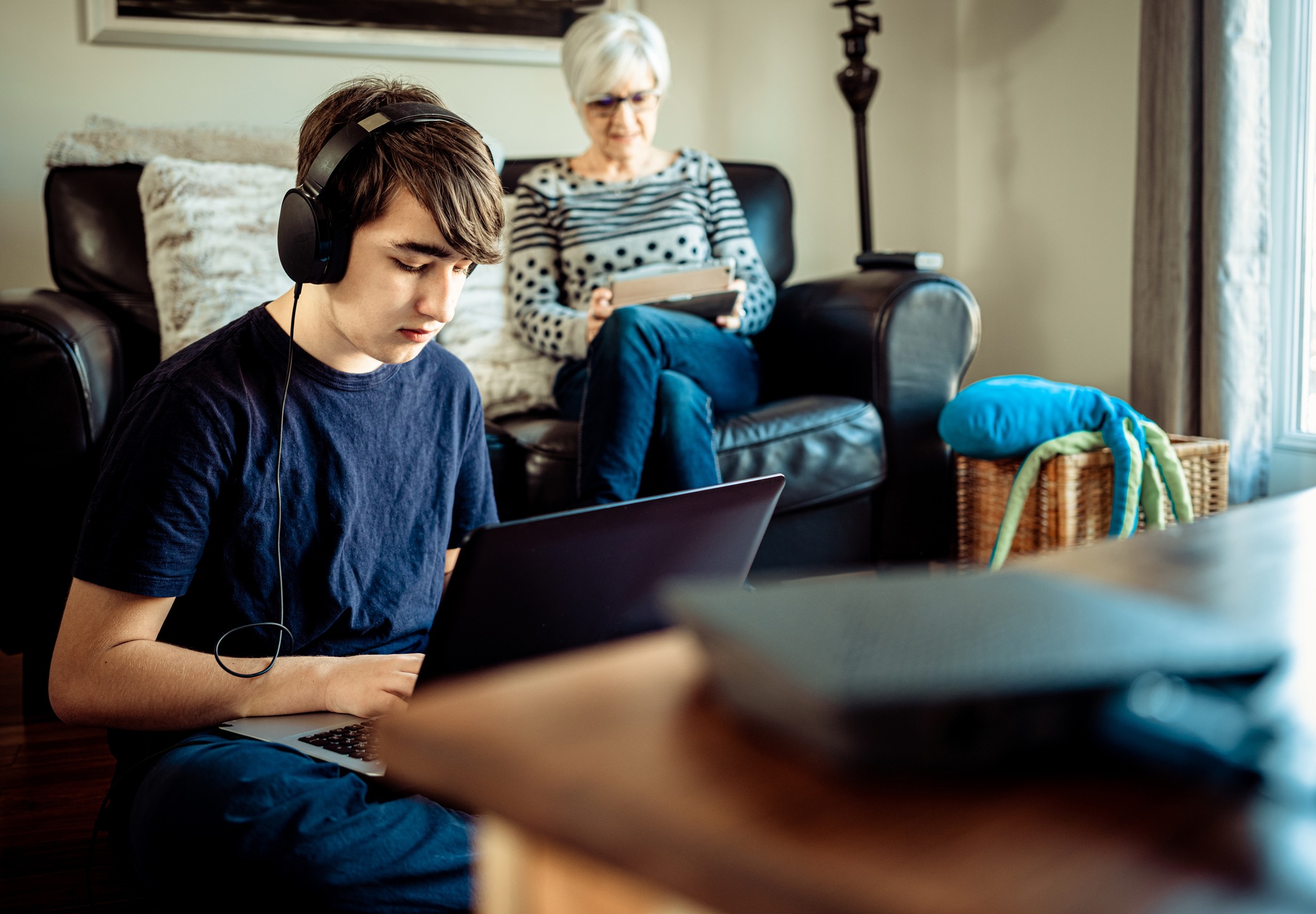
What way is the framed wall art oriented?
toward the camera

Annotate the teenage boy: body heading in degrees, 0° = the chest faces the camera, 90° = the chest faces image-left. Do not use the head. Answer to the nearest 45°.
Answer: approximately 315°

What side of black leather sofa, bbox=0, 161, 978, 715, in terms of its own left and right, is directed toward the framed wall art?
back

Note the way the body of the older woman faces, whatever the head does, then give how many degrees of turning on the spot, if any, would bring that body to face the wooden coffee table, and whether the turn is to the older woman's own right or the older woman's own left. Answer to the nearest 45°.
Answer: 0° — they already face it

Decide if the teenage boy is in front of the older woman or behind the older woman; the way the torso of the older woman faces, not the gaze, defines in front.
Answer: in front

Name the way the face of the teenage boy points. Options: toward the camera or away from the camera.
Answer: toward the camera

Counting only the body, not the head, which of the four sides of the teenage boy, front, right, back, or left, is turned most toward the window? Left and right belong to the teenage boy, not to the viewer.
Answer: left

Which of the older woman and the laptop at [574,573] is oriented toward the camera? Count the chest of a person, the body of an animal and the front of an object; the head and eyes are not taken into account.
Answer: the older woman

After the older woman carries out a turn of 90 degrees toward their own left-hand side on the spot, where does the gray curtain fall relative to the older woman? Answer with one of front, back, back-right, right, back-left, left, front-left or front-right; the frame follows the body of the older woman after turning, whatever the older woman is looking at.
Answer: front

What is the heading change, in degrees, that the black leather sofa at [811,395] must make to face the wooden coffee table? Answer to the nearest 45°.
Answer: approximately 45° to its right

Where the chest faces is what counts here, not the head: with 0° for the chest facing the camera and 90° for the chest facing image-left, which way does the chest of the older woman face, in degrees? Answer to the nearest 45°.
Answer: approximately 0°

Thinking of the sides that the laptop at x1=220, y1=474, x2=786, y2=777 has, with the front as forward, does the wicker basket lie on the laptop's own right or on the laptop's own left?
on the laptop's own right

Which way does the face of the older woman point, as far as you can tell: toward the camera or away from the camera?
toward the camera

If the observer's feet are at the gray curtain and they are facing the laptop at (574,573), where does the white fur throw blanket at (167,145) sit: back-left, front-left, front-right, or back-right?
front-right

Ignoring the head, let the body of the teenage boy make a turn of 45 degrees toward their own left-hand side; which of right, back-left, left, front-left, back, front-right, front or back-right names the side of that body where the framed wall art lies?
left
